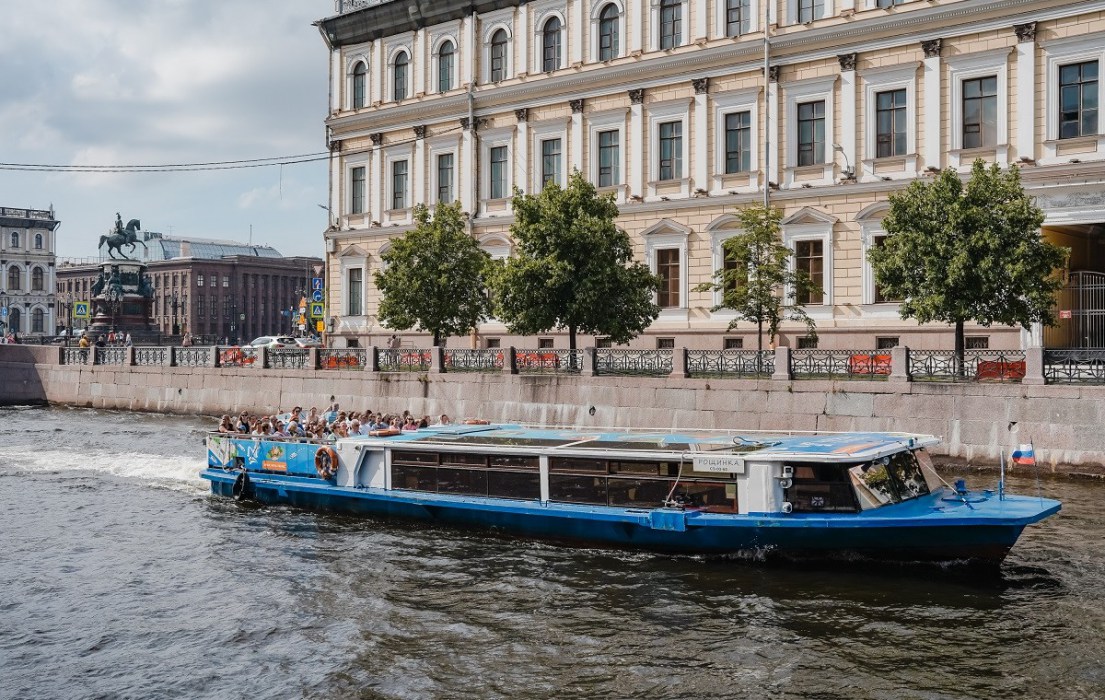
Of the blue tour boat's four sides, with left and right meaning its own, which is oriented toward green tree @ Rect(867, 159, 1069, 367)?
left

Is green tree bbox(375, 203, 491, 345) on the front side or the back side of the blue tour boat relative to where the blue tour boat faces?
on the back side

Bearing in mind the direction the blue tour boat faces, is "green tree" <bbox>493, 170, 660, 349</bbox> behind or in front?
behind

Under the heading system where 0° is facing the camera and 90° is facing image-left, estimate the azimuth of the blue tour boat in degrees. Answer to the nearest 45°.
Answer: approximately 315°

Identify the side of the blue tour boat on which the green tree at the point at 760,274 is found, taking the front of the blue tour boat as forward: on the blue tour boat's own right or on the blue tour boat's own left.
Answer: on the blue tour boat's own left
